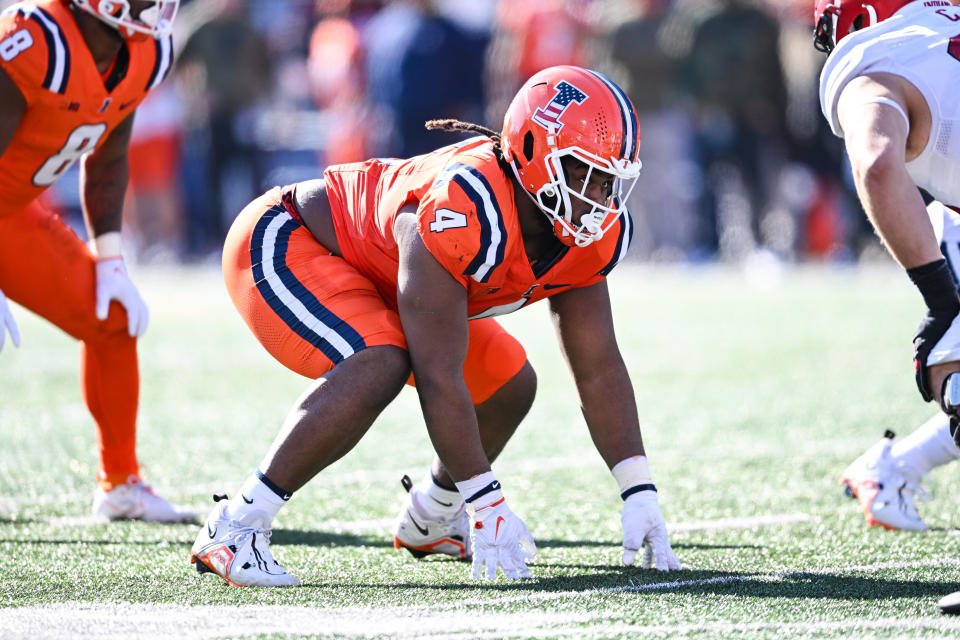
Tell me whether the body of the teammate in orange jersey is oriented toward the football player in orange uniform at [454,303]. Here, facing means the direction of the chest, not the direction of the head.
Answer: yes

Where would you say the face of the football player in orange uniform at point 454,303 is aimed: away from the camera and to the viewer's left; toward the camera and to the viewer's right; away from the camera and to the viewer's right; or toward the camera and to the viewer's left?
toward the camera and to the viewer's right

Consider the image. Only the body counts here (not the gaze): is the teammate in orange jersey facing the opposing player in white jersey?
yes

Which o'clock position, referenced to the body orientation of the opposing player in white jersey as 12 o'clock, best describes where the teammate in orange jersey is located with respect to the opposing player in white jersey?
The teammate in orange jersey is roughly at 11 o'clock from the opposing player in white jersey.

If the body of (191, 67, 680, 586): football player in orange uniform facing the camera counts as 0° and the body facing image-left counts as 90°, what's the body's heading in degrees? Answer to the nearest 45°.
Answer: approximately 315°

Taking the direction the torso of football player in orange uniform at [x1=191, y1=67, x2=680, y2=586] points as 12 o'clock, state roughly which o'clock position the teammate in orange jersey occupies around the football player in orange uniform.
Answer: The teammate in orange jersey is roughly at 6 o'clock from the football player in orange uniform.

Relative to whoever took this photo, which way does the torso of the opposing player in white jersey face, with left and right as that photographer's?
facing away from the viewer and to the left of the viewer

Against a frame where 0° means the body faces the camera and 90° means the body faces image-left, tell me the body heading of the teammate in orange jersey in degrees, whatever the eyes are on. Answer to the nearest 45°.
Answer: approximately 315°
